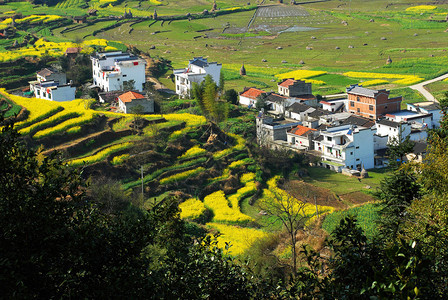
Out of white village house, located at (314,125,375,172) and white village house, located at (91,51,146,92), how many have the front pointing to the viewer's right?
0

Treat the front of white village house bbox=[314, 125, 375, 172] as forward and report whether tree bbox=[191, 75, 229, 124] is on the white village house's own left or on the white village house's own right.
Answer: on the white village house's own right

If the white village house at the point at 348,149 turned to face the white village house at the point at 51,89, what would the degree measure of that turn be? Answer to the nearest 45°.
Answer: approximately 45° to its right

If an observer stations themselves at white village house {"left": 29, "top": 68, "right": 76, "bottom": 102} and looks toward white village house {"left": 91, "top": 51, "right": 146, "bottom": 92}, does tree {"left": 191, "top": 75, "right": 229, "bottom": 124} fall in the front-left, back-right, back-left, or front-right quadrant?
front-right

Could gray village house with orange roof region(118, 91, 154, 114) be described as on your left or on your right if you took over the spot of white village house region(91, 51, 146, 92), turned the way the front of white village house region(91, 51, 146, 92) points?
on your left

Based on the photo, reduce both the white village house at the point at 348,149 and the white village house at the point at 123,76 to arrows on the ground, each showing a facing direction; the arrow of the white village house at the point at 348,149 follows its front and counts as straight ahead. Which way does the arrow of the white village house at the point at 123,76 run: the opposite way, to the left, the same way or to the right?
the same way

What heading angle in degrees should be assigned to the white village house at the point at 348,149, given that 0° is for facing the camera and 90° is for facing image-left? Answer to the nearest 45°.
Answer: approximately 45°

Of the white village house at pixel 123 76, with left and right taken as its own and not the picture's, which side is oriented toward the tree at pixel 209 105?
left

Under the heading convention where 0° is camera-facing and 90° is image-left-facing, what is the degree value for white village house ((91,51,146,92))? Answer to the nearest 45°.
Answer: approximately 45°

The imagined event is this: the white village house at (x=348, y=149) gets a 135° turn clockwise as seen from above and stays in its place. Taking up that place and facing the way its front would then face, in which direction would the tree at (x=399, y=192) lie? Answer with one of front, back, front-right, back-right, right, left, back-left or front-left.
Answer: back

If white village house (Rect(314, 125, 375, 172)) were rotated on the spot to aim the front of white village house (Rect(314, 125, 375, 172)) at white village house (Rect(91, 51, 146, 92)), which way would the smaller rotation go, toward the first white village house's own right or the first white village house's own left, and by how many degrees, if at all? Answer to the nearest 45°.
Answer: approximately 45° to the first white village house's own right

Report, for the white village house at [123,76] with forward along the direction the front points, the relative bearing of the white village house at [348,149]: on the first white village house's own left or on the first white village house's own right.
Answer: on the first white village house's own left
